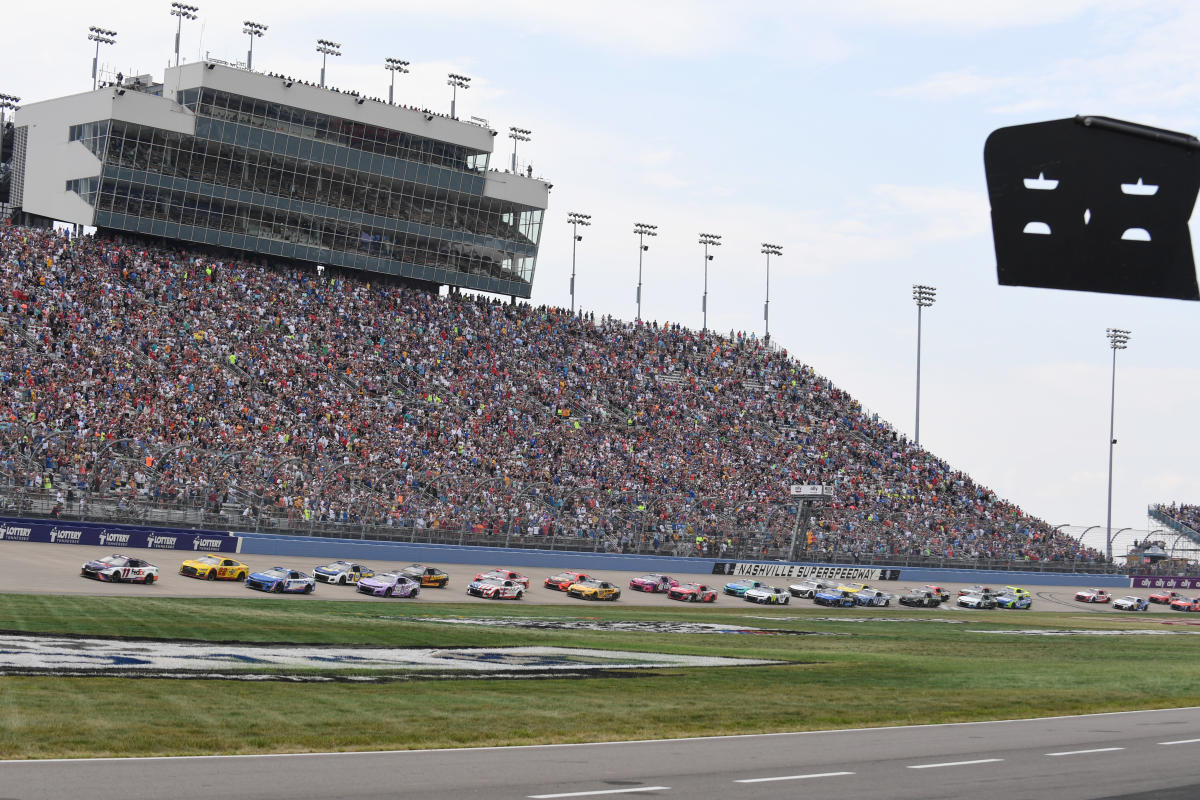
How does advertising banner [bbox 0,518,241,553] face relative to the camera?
toward the camera

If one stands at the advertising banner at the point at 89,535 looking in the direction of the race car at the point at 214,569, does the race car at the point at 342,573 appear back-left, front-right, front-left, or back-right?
front-left

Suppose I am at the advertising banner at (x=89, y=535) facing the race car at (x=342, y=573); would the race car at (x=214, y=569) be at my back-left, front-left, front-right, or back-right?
front-right

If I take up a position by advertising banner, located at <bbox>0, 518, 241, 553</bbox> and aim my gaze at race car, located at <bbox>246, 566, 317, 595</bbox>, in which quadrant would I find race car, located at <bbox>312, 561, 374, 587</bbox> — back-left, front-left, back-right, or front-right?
front-left

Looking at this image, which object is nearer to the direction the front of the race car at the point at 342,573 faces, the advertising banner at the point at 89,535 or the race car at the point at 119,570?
the race car

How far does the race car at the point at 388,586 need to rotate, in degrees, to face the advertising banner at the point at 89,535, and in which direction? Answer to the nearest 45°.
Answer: approximately 45° to its right

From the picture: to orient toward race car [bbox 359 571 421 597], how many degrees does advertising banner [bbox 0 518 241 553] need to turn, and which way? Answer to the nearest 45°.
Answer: approximately 45° to its left

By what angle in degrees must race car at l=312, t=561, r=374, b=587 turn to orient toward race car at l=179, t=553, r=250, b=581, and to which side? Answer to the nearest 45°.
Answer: approximately 45° to its right

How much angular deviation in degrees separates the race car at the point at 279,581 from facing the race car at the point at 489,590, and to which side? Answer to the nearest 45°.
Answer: approximately 180°

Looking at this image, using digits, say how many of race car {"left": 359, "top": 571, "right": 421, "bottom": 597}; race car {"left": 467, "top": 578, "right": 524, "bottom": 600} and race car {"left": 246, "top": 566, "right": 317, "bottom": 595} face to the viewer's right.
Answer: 0

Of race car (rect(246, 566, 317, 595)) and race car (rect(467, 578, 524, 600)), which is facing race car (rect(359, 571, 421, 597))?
race car (rect(467, 578, 524, 600))

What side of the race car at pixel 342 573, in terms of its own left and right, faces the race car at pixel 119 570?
front

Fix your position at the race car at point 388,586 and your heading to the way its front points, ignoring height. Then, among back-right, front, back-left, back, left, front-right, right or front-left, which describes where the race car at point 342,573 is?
right

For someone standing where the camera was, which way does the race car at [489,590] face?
facing the viewer and to the left of the viewer

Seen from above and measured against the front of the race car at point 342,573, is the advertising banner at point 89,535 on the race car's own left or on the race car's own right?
on the race car's own right

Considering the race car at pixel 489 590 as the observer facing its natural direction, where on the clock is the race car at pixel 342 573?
the race car at pixel 342 573 is roughly at 1 o'clock from the race car at pixel 489 590.

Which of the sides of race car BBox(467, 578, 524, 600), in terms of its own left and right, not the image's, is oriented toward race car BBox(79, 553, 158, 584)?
front

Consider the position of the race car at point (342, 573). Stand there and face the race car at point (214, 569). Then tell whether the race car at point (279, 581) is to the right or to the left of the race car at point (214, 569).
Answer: left
